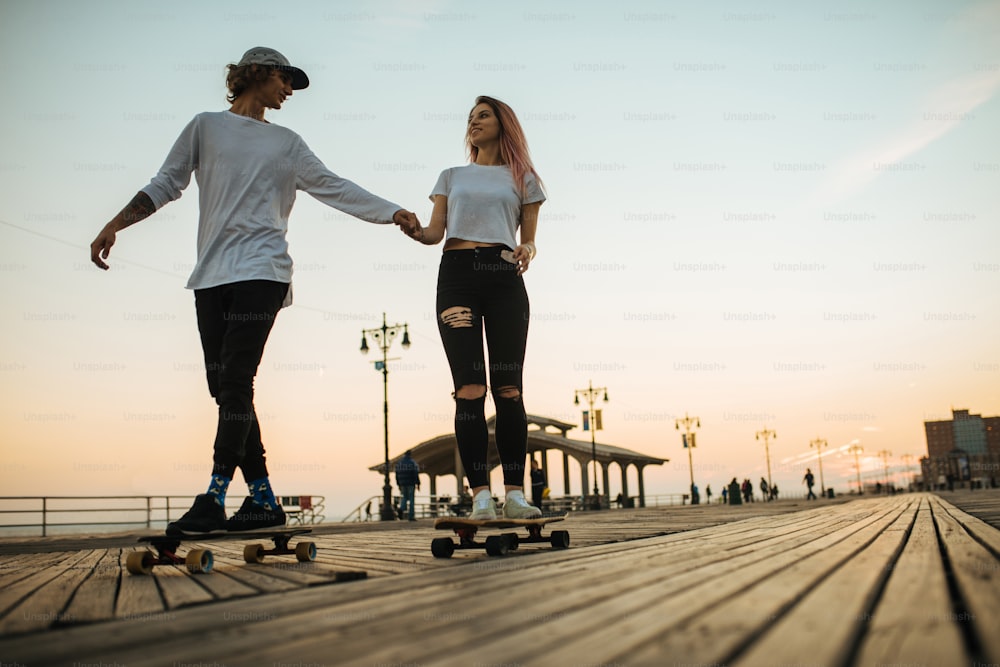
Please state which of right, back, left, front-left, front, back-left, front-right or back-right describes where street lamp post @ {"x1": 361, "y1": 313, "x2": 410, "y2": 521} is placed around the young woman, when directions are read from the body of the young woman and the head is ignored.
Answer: back

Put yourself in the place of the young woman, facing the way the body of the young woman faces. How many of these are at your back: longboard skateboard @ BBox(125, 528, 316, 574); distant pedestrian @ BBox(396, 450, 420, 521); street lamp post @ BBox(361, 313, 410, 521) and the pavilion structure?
3

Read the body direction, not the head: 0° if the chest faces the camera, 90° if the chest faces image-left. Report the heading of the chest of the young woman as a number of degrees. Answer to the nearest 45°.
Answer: approximately 0°

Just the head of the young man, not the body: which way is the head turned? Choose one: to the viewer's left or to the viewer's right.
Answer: to the viewer's right

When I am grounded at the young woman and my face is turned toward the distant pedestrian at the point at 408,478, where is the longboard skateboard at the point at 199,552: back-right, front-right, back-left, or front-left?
back-left

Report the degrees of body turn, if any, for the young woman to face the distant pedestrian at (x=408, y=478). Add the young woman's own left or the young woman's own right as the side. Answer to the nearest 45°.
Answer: approximately 180°

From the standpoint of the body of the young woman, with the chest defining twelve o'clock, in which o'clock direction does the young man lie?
The young man is roughly at 2 o'clock from the young woman.

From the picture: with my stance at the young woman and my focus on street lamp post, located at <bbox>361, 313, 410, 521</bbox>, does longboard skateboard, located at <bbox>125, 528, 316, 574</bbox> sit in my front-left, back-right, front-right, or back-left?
back-left
